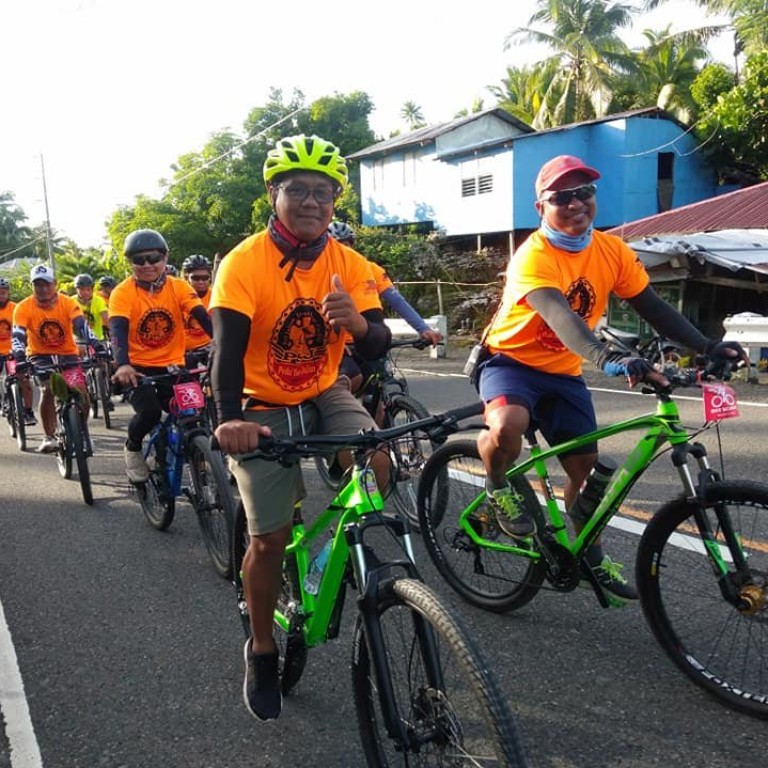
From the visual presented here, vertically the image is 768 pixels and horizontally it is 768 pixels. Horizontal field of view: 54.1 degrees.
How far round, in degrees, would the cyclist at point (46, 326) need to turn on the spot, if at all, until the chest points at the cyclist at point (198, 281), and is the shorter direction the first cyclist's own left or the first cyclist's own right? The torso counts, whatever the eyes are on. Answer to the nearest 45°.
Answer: approximately 45° to the first cyclist's own left

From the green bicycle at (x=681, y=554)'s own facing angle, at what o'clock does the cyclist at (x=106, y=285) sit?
The cyclist is roughly at 6 o'clock from the green bicycle.

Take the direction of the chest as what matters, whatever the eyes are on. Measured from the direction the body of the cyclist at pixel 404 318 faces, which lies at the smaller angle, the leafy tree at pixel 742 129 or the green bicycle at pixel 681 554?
the green bicycle

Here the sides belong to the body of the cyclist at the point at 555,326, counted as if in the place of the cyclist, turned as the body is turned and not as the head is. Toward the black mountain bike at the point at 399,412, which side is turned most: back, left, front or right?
back

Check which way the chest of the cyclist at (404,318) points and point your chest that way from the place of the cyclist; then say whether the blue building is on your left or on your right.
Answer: on your left

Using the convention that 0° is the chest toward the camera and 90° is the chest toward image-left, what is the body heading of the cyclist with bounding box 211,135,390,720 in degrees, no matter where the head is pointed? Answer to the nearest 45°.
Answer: approximately 0°

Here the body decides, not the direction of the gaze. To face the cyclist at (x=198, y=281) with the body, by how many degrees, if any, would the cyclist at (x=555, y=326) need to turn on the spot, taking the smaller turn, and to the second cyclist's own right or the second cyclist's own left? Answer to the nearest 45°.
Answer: approximately 180°

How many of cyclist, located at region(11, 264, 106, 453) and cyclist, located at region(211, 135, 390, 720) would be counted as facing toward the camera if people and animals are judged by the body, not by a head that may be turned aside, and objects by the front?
2
